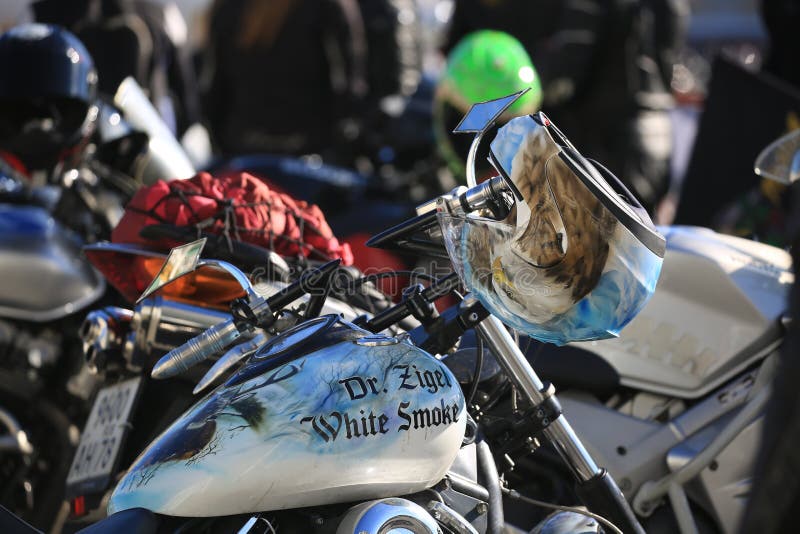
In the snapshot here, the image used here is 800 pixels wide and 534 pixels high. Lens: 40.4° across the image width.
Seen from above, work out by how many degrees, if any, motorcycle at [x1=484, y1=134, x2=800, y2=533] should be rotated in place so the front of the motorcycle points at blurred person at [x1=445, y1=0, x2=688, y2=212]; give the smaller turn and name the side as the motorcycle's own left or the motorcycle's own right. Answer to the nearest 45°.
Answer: approximately 90° to the motorcycle's own left

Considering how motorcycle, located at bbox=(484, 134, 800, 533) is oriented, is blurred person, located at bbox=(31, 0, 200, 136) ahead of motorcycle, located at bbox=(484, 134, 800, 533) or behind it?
behind

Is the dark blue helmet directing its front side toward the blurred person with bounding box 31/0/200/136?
no

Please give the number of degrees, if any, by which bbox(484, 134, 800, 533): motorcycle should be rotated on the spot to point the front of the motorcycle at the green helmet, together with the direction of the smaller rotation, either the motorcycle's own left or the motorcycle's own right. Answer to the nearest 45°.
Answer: approximately 135° to the motorcycle's own left

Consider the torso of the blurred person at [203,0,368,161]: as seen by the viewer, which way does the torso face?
away from the camera

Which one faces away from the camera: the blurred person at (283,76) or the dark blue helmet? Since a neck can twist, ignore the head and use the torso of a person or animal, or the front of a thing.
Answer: the blurred person

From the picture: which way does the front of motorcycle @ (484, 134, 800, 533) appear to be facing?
to the viewer's right

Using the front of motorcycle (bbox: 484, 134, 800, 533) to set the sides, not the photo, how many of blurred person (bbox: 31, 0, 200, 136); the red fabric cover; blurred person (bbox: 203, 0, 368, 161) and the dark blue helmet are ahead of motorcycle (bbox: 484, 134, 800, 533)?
0

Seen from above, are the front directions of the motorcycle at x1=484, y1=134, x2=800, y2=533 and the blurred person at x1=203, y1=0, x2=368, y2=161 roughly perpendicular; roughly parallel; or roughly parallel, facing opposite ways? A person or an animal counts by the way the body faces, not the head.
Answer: roughly perpendicular

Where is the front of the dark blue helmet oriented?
toward the camera
